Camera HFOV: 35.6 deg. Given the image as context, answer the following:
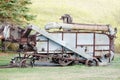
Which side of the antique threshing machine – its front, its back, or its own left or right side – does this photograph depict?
left
